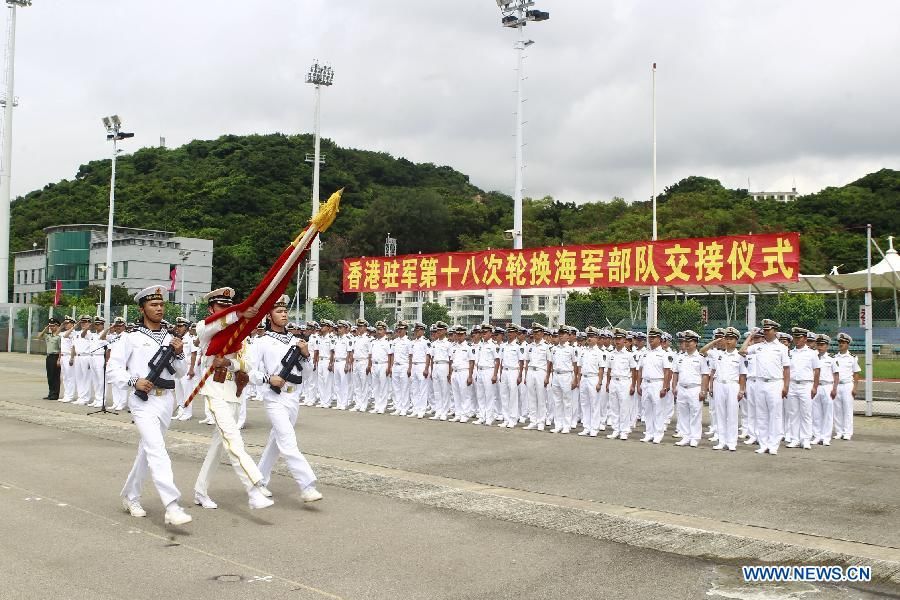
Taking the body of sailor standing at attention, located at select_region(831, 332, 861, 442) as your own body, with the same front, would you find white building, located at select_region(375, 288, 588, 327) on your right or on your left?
on your right

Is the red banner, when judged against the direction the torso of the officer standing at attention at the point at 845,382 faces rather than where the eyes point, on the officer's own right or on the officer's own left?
on the officer's own right

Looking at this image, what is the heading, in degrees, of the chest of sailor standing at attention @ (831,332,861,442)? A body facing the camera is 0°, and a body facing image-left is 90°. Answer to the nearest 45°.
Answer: approximately 45°

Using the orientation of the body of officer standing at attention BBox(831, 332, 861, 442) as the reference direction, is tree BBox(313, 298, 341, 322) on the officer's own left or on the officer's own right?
on the officer's own right

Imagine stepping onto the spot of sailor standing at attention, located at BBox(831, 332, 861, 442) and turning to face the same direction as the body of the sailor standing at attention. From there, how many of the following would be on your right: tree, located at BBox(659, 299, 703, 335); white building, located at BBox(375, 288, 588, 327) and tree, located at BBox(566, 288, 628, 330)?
3

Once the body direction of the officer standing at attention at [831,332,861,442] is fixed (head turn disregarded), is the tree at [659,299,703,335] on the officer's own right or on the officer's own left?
on the officer's own right

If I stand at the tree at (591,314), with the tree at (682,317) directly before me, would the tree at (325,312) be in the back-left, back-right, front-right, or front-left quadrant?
back-left

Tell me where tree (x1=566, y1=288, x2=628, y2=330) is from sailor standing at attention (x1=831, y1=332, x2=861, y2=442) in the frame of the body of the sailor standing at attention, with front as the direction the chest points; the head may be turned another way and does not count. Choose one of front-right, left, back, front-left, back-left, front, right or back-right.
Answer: right
